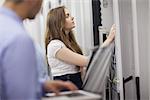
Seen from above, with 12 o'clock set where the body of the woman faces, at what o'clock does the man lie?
The man is roughly at 3 o'clock from the woman.

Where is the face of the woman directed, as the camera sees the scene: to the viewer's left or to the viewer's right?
to the viewer's right

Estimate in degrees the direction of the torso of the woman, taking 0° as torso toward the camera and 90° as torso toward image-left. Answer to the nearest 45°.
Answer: approximately 270°
